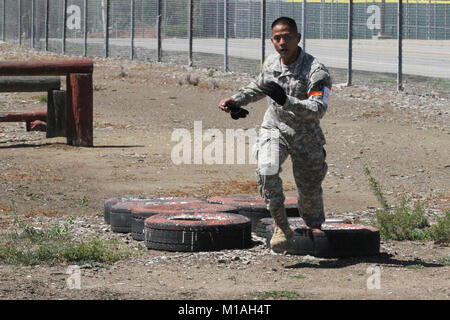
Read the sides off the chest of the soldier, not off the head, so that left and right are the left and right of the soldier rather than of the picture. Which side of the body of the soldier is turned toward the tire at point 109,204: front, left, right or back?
right

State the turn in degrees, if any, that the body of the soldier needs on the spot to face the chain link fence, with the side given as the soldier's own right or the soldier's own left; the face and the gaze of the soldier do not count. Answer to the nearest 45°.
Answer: approximately 135° to the soldier's own right

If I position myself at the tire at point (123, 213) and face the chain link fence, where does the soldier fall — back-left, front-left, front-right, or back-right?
back-right

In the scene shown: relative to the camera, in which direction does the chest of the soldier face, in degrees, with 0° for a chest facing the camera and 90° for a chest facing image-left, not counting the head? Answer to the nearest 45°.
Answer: approximately 45°

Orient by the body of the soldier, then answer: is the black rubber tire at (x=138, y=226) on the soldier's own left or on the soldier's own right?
on the soldier's own right

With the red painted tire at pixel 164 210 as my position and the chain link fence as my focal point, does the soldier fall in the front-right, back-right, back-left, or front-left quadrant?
back-right

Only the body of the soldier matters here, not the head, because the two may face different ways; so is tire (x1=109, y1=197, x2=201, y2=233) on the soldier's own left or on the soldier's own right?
on the soldier's own right

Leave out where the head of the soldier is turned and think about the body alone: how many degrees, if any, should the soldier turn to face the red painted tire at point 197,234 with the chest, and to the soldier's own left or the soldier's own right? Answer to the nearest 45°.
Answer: approximately 90° to the soldier's own right

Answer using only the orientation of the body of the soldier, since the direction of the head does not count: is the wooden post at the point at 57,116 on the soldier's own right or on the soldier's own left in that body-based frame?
on the soldier's own right
